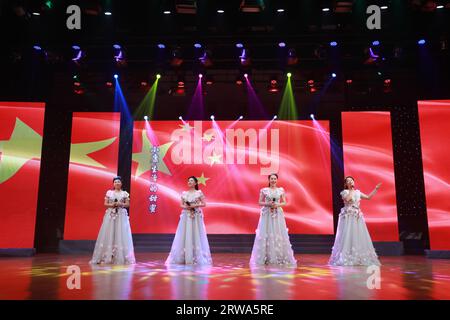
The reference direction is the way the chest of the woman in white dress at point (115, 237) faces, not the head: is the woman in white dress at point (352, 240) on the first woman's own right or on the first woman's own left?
on the first woman's own left

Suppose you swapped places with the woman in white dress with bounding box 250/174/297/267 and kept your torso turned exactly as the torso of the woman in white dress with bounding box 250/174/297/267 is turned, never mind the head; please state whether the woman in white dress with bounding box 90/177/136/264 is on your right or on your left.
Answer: on your right

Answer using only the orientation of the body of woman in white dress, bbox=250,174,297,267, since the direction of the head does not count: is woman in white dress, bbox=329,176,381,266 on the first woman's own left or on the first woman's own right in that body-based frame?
on the first woman's own left

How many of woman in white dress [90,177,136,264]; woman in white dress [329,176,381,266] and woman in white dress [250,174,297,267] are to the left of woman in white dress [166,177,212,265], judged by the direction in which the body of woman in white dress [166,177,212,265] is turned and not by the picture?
2

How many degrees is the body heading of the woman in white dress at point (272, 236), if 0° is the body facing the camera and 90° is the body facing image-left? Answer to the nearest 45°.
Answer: approximately 0°

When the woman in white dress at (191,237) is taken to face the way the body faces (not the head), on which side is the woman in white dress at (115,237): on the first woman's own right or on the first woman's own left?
on the first woman's own right
